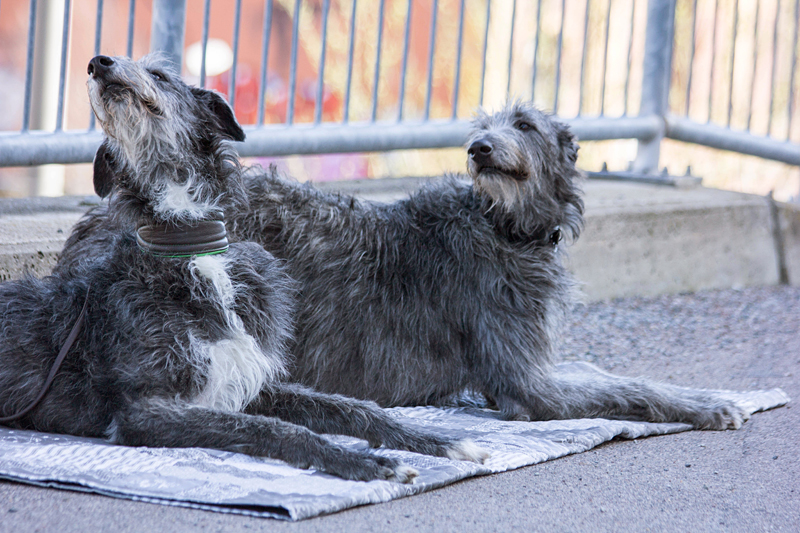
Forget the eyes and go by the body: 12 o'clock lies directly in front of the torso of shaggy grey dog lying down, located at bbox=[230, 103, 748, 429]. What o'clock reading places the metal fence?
The metal fence is roughly at 9 o'clock from the shaggy grey dog lying down.

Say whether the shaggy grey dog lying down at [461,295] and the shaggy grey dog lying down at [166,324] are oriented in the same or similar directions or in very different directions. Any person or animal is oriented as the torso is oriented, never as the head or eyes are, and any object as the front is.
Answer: same or similar directions

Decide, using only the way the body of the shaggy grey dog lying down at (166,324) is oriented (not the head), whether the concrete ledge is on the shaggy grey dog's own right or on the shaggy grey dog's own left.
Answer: on the shaggy grey dog's own left

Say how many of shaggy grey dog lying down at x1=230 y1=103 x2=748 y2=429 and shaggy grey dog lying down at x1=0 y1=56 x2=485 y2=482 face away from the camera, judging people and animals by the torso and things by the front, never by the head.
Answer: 0

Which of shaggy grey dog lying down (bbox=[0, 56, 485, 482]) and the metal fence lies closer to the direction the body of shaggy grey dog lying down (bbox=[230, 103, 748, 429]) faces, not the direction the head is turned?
the metal fence

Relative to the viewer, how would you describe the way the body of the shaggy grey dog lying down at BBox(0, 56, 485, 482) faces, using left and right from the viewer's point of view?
facing the viewer and to the right of the viewer

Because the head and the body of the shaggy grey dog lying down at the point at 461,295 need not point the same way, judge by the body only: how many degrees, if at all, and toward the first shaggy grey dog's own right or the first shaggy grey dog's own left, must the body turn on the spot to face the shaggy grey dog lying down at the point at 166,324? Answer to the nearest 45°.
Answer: approximately 135° to the first shaggy grey dog's own right

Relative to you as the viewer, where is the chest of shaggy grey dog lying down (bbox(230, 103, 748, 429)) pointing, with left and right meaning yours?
facing to the right of the viewer
